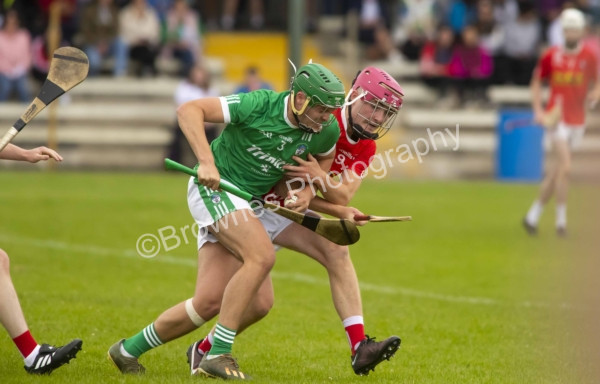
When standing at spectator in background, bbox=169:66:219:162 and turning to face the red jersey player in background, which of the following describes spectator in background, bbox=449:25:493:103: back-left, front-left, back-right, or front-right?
front-left

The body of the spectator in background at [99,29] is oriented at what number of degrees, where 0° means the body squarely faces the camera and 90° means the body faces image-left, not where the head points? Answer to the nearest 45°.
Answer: approximately 0°

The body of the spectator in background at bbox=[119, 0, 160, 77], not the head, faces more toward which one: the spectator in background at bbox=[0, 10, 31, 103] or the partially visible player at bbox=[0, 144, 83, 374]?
the partially visible player

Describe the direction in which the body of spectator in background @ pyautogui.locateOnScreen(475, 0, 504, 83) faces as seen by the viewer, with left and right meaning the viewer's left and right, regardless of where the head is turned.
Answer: facing the viewer

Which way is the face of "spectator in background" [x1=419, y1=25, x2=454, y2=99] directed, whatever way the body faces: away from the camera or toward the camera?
toward the camera

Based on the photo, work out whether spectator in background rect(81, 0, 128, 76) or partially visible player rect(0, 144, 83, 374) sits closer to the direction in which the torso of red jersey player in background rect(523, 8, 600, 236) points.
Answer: the partially visible player

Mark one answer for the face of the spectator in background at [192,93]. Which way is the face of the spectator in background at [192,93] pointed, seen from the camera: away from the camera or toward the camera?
toward the camera

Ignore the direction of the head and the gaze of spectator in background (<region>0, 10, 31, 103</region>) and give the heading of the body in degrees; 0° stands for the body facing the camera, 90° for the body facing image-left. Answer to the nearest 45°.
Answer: approximately 0°

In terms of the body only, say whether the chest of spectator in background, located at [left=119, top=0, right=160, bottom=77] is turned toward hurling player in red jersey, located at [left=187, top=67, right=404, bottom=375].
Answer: yes

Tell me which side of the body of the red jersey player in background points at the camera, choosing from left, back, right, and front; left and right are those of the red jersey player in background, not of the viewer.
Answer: front

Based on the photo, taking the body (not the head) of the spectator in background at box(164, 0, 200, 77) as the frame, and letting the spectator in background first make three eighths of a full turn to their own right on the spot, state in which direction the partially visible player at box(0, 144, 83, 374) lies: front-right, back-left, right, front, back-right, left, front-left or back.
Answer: back-left
